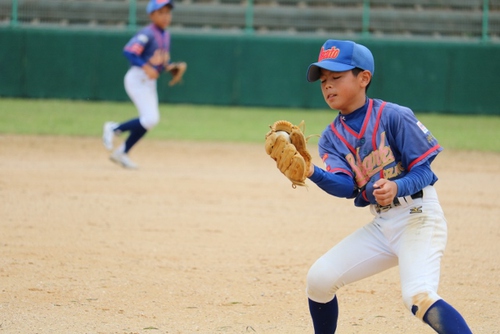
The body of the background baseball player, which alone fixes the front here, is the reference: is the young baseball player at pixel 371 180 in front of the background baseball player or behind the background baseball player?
in front

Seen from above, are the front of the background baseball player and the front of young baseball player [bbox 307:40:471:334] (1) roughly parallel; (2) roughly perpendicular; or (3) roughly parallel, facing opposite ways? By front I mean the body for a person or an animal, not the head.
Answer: roughly perpendicular

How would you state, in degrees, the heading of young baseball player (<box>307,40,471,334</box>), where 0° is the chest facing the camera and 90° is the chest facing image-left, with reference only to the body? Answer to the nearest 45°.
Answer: approximately 45°

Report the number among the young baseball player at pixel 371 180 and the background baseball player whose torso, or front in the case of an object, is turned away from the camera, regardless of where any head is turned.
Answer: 0

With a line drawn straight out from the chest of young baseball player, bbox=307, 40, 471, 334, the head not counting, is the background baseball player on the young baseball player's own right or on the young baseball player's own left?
on the young baseball player's own right

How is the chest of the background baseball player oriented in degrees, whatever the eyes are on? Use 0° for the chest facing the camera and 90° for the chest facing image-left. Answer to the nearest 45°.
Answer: approximately 315°
